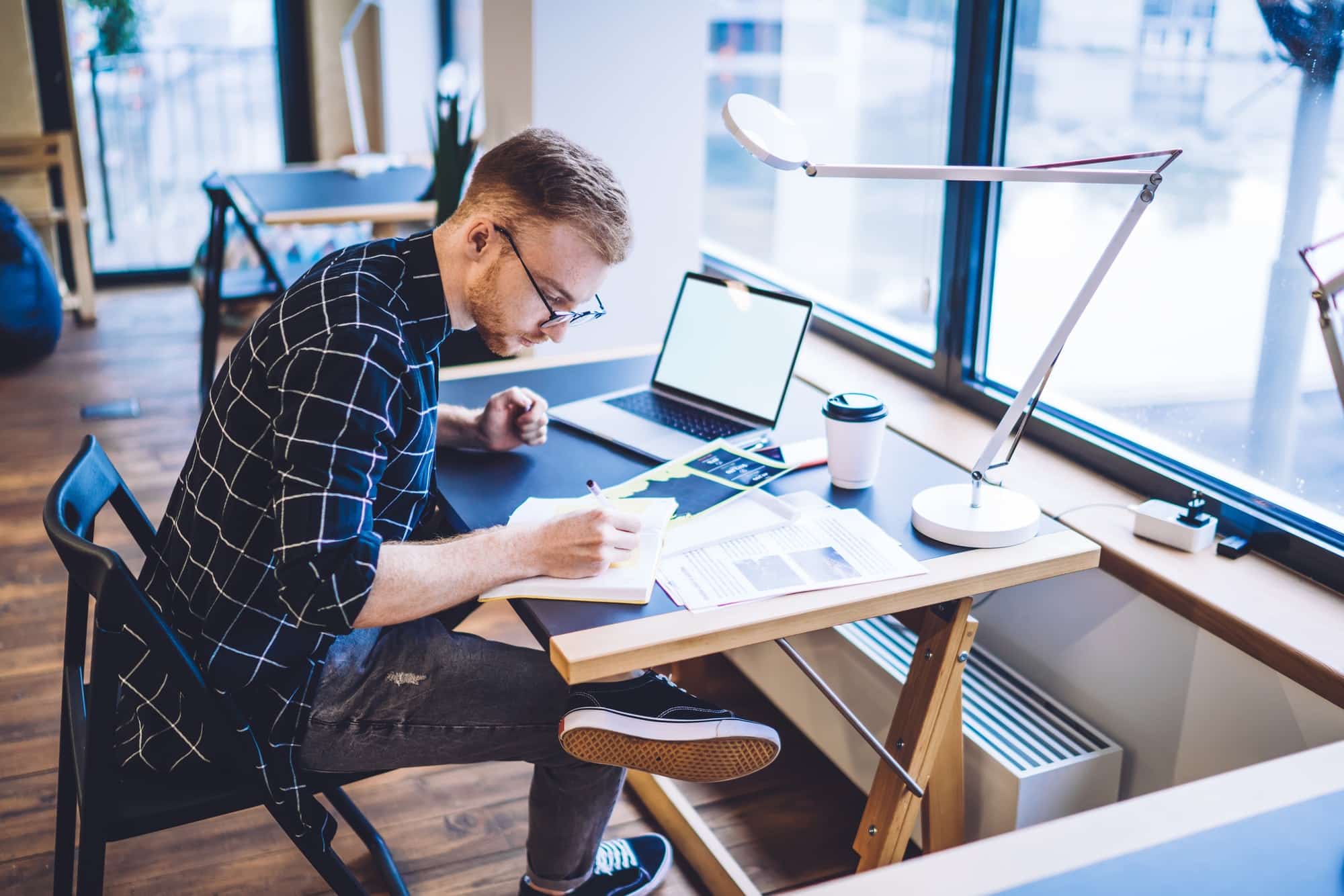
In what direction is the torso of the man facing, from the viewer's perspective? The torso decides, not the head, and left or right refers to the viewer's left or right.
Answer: facing to the right of the viewer

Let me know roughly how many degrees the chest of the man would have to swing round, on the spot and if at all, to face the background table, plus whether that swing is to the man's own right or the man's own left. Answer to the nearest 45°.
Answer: approximately 90° to the man's own left

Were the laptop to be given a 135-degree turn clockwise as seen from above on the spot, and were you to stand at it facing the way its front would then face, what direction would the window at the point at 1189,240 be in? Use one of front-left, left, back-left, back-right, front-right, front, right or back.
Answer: right

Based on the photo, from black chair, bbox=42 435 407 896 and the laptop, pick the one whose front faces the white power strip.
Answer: the black chair

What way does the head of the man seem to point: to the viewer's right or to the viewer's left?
to the viewer's right

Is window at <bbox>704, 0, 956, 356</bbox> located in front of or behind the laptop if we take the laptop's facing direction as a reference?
behind

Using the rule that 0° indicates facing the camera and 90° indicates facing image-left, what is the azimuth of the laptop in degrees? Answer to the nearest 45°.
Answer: approximately 45°

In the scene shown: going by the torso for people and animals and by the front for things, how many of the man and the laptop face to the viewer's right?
1

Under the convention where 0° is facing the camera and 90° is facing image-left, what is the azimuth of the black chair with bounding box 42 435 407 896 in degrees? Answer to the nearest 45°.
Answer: approximately 270°

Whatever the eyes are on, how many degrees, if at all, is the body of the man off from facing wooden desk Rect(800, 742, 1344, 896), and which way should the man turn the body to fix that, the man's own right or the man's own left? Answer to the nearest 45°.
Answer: approximately 45° to the man's own right
